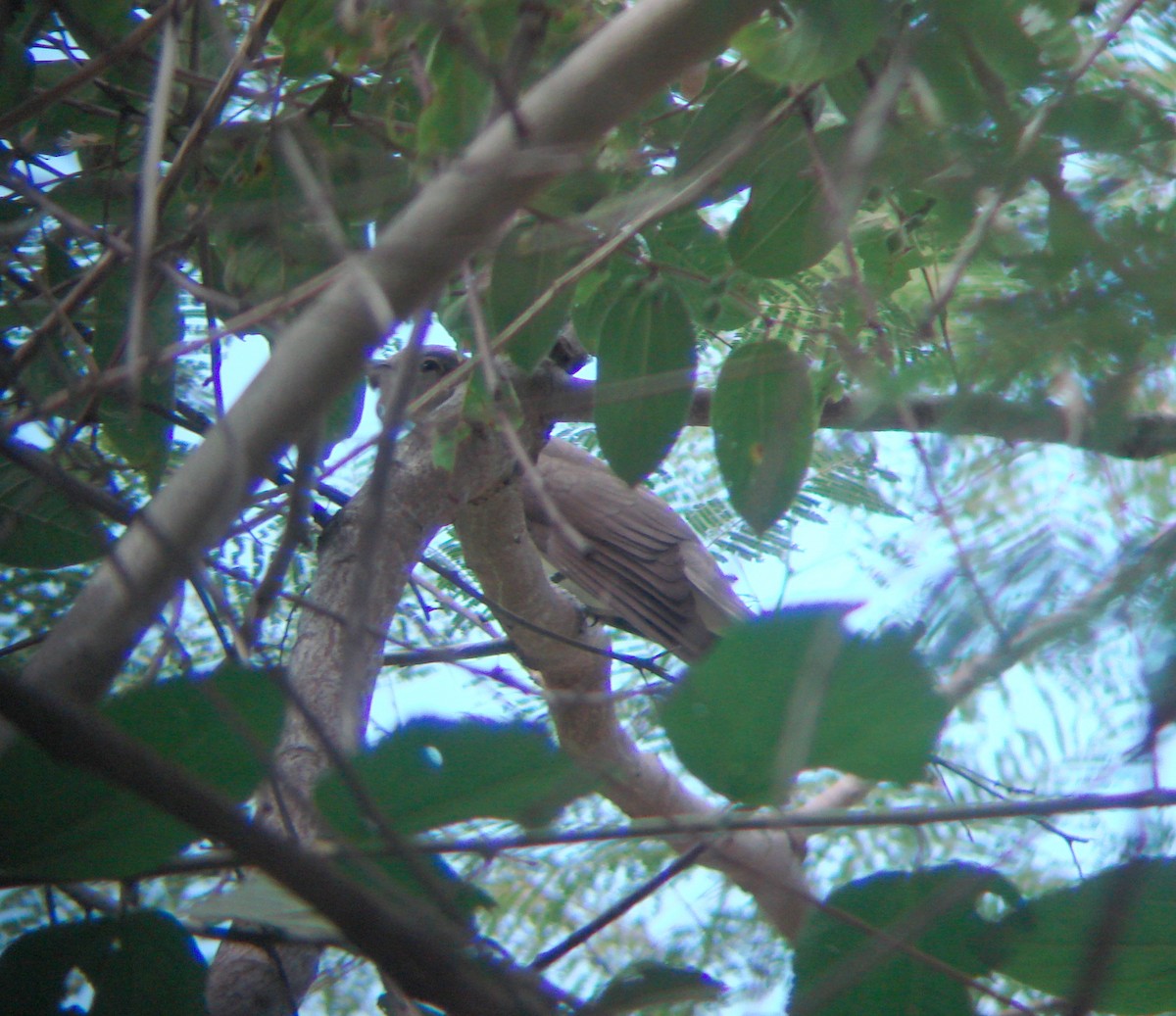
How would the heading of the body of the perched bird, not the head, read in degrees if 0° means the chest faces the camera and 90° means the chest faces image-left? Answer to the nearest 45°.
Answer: approximately 90°
